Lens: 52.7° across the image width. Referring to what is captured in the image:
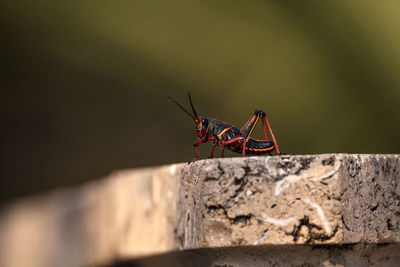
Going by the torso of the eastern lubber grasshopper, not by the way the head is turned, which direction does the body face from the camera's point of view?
to the viewer's left
